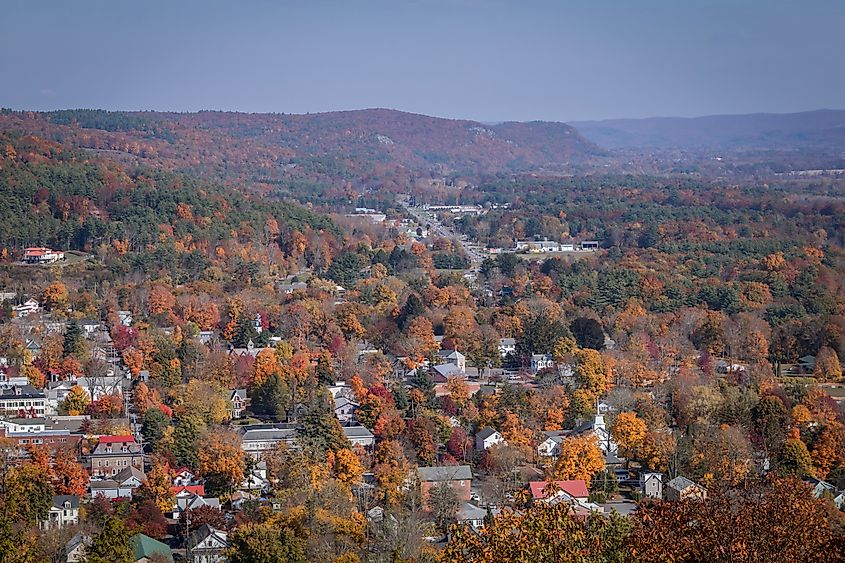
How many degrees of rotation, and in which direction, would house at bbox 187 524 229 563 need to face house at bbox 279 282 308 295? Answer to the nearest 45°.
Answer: approximately 180°

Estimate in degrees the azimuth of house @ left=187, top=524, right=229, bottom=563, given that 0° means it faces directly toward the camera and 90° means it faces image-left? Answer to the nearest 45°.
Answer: approximately 0°

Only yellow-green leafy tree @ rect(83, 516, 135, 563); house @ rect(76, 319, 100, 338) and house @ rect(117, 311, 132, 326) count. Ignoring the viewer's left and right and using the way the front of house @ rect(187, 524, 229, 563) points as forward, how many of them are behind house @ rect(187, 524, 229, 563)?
2

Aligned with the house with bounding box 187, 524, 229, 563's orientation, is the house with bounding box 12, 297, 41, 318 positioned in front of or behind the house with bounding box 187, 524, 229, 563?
behind

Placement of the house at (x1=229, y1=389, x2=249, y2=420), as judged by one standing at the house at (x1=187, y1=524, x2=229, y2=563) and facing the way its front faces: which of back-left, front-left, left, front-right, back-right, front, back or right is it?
back

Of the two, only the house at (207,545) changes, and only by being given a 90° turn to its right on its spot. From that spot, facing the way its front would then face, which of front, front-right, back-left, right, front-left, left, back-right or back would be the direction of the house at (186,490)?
right

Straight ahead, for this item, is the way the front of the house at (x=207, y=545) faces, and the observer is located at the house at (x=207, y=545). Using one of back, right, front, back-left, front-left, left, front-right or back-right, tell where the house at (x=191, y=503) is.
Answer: back
